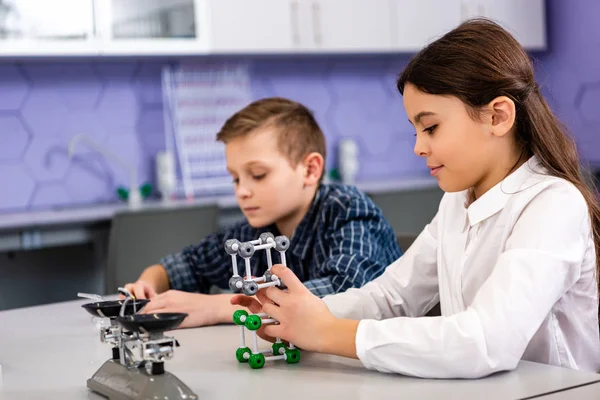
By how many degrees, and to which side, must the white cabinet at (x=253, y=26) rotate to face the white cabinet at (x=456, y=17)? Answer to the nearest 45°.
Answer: approximately 135° to its left

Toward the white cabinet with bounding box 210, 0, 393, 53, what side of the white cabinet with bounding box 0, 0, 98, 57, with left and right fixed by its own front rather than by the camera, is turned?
left

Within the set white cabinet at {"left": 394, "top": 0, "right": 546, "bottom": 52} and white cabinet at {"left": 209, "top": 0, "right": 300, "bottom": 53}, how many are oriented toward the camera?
2

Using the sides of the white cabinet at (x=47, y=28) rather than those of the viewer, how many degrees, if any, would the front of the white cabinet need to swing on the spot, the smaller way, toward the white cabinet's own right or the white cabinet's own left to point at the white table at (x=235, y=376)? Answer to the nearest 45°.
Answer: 0° — it already faces it

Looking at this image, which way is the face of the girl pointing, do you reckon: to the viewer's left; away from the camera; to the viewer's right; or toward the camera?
to the viewer's left

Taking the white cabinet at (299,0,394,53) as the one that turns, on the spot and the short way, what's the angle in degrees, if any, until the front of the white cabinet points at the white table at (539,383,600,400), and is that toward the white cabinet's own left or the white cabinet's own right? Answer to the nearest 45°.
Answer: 0° — it already faces it

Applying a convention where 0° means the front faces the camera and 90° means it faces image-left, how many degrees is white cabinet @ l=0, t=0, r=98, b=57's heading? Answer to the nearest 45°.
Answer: approximately 0°

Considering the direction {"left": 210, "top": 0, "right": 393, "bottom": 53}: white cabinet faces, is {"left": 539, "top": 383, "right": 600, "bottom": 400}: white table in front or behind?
in front

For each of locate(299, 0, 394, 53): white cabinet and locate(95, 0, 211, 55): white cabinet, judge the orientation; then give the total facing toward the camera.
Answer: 2

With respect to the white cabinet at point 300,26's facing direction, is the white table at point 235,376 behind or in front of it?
in front

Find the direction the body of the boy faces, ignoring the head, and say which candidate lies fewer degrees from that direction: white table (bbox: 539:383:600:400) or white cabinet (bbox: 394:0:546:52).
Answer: the white table
